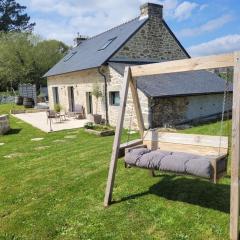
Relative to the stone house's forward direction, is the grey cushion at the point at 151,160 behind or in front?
in front

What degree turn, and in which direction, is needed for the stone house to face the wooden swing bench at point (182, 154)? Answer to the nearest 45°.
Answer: approximately 45° to its left

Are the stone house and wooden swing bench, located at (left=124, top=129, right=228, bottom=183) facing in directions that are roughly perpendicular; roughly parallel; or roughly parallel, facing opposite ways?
roughly parallel

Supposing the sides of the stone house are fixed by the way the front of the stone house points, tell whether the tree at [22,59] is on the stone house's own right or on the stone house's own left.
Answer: on the stone house's own right

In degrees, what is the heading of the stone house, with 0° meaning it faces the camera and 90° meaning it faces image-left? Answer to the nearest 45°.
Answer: approximately 45°

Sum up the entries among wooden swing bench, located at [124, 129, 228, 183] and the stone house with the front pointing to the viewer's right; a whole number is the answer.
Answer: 0

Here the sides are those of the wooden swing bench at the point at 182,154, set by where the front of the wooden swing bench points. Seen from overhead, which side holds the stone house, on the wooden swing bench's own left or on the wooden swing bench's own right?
on the wooden swing bench's own right

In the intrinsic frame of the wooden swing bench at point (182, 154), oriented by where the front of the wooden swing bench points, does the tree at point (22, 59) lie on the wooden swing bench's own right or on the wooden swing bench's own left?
on the wooden swing bench's own right

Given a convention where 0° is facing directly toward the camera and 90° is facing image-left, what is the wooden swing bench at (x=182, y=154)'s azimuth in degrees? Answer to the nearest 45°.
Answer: approximately 45°
